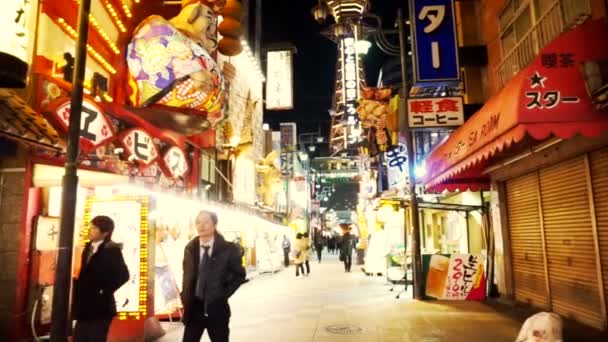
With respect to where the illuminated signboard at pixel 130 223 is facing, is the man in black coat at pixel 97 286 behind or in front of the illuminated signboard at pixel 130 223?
in front

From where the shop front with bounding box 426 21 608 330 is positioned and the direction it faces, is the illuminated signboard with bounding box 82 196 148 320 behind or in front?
in front

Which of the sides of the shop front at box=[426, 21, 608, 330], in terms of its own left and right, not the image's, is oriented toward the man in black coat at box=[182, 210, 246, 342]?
front

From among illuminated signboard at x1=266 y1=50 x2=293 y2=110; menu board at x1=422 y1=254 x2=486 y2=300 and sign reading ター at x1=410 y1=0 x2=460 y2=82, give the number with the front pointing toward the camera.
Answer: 3

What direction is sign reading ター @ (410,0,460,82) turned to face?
toward the camera

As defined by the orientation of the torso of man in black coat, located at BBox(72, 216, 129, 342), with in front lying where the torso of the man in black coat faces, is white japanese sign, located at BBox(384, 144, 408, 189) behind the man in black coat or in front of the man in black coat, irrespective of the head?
behind

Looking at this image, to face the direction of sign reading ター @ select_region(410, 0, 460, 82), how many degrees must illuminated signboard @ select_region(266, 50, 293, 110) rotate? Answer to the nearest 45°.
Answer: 0° — it already faces it

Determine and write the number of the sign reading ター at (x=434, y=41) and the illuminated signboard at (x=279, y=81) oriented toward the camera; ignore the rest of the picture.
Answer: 2

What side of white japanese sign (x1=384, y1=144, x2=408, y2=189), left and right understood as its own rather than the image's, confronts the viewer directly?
front

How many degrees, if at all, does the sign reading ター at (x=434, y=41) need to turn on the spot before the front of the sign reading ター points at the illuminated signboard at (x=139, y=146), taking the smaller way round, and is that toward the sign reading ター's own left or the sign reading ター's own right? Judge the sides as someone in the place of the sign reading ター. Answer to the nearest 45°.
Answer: approximately 45° to the sign reading ター's own right

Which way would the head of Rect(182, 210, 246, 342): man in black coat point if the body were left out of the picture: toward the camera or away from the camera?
toward the camera

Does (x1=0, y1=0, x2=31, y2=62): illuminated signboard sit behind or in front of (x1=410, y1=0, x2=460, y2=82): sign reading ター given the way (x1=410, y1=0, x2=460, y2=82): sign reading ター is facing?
in front

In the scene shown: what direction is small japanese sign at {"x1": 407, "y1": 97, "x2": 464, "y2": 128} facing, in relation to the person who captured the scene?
facing the viewer
